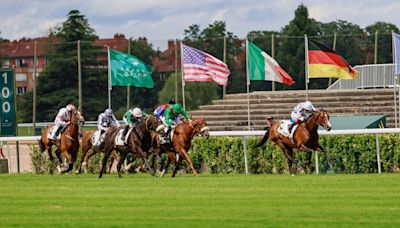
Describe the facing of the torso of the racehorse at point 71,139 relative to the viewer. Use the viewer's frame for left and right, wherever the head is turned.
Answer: facing the viewer and to the right of the viewer

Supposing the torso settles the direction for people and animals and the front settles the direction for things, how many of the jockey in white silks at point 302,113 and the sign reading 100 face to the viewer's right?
1

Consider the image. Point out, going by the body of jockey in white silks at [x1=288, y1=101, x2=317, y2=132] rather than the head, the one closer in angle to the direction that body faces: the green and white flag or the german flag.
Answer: the german flag

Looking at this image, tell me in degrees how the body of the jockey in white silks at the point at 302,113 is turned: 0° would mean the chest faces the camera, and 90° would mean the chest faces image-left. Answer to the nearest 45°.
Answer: approximately 270°

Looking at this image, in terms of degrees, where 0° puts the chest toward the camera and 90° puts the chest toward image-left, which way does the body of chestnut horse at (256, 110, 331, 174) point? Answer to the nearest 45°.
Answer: approximately 315°

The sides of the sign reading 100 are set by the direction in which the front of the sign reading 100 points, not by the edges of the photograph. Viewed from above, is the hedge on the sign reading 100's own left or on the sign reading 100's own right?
on the sign reading 100's own left

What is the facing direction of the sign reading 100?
toward the camera

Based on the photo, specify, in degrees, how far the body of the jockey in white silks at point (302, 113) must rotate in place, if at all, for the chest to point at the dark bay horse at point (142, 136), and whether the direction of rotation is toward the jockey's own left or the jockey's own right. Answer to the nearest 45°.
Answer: approximately 180°

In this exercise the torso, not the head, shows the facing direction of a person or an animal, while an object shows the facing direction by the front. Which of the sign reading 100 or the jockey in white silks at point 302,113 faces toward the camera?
the sign reading 100
